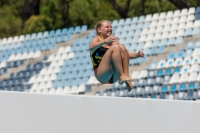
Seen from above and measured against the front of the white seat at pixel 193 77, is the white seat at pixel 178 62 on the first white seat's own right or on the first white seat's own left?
on the first white seat's own right

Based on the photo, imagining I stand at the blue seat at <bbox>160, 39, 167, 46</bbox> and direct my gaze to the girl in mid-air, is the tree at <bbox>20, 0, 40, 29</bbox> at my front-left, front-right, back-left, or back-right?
back-right

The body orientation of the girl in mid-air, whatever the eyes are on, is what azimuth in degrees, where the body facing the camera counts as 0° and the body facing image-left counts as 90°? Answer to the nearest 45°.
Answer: approximately 315°

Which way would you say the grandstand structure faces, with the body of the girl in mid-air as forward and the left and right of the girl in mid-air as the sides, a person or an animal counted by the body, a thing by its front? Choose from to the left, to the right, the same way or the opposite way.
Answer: to the right

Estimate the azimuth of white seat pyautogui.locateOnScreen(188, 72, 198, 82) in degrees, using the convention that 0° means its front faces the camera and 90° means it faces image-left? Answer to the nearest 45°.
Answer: approximately 45°

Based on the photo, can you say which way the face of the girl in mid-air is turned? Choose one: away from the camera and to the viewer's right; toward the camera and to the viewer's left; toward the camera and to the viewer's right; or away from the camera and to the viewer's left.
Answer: toward the camera and to the viewer's right

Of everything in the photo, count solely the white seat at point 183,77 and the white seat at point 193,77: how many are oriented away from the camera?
0
